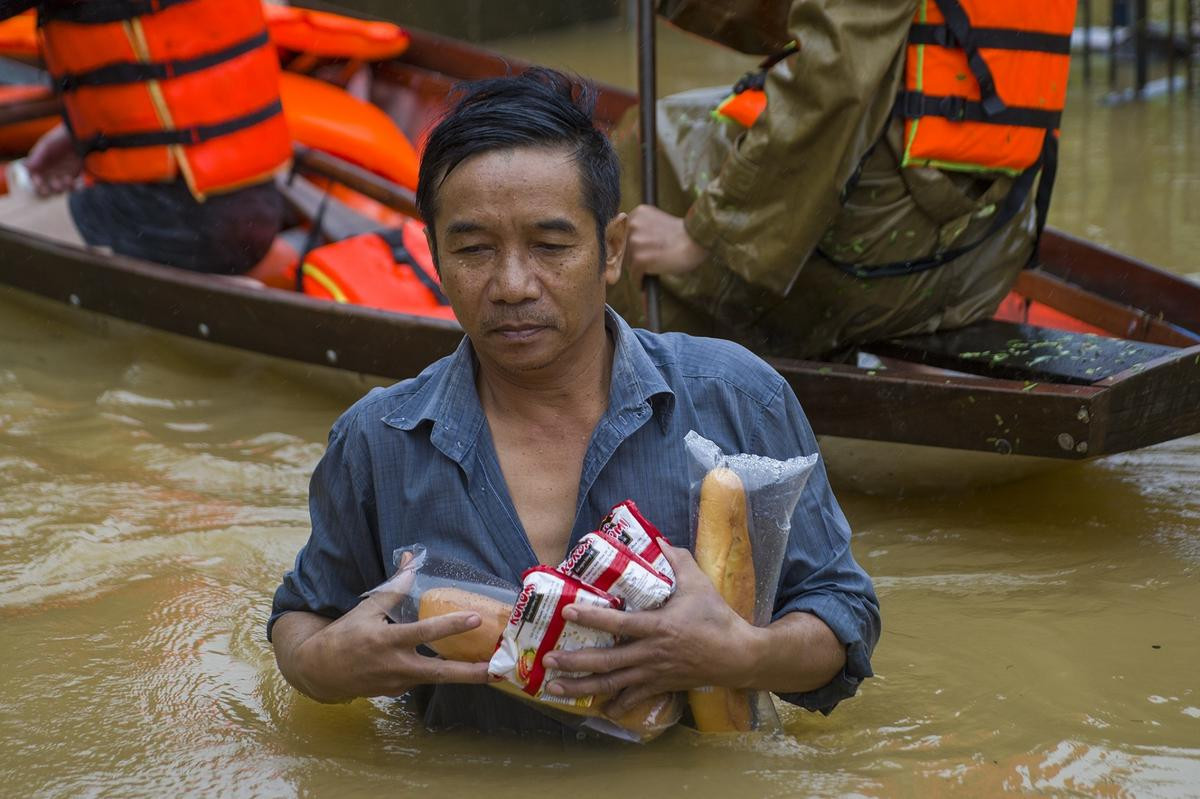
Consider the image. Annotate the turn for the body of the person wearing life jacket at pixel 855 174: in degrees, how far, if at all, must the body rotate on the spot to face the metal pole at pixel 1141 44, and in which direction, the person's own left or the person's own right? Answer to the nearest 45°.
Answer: approximately 45° to the person's own right

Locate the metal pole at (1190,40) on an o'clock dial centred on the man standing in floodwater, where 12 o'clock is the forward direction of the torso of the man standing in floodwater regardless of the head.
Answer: The metal pole is roughly at 7 o'clock from the man standing in floodwater.

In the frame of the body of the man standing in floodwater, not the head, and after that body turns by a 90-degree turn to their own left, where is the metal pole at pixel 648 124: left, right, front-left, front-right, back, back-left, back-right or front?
left

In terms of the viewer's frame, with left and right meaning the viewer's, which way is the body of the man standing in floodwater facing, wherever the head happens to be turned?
facing the viewer

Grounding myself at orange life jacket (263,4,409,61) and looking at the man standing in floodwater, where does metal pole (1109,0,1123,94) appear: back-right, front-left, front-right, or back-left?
back-left

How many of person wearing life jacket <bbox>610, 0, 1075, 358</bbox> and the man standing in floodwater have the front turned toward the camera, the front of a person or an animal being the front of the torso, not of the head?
1

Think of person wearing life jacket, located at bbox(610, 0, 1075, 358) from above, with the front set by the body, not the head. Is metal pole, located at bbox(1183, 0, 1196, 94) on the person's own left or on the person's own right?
on the person's own right

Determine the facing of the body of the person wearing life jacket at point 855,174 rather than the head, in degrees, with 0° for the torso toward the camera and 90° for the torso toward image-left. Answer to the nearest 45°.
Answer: approximately 135°

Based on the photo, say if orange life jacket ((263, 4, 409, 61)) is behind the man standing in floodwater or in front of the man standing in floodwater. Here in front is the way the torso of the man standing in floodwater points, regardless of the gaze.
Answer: behind
